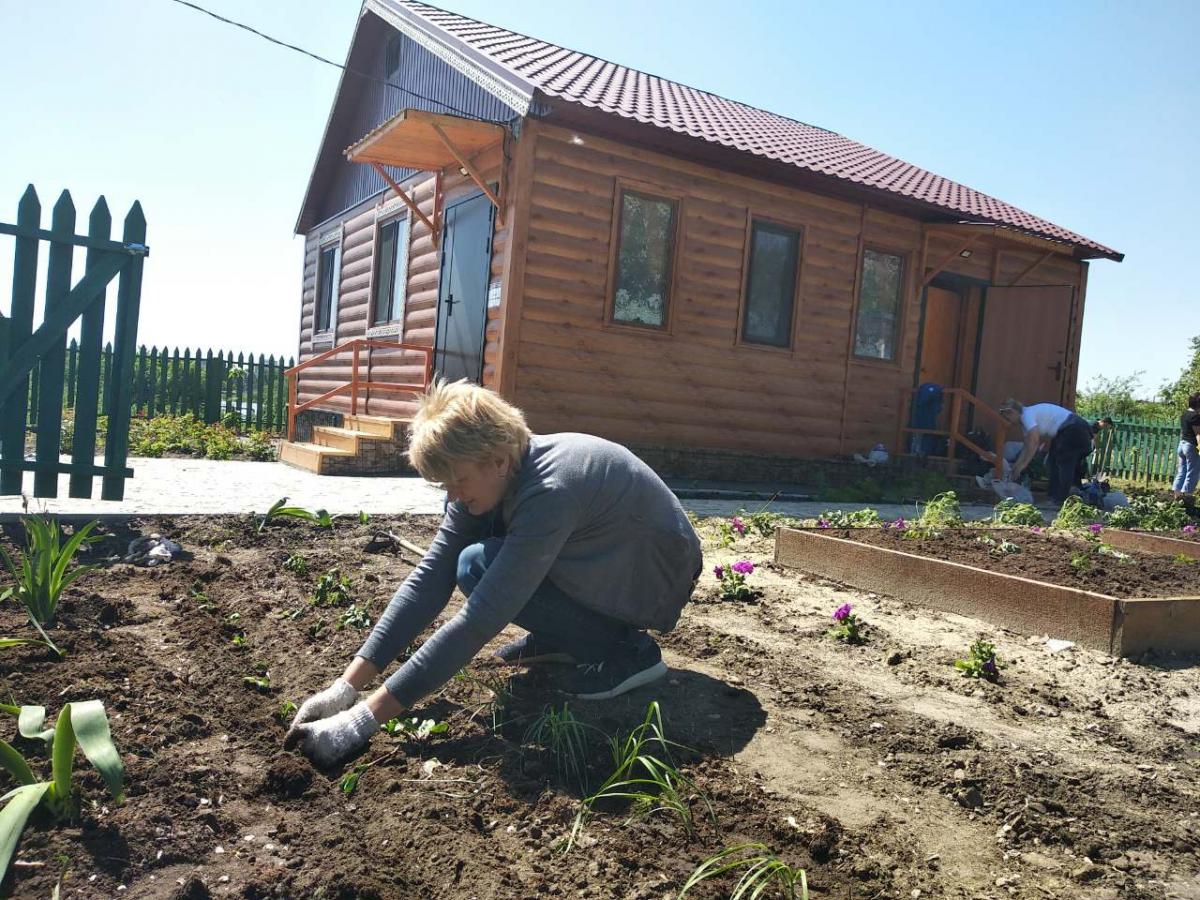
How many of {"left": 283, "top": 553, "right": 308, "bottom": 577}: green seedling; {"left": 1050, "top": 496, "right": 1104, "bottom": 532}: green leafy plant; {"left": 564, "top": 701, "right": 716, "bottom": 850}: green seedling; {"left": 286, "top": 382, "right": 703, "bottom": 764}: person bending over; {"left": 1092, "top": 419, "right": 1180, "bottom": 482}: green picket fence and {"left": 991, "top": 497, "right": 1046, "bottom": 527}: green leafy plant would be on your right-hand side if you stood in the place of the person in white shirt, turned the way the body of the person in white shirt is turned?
1

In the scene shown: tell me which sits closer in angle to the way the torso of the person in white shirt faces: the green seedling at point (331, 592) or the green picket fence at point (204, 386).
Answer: the green picket fence

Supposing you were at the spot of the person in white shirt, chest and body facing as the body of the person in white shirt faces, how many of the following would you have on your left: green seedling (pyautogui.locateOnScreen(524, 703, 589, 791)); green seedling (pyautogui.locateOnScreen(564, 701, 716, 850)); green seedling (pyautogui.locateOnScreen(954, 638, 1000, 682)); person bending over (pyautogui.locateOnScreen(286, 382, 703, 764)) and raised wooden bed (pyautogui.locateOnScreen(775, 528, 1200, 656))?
5

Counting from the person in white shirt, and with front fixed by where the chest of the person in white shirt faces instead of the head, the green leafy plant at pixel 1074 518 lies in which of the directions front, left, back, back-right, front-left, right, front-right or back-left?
left

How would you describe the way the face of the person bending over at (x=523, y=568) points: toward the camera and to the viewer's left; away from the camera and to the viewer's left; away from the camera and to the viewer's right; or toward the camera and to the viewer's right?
toward the camera and to the viewer's left

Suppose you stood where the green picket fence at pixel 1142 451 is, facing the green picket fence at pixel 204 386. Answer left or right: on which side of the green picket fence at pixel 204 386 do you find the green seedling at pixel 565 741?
left

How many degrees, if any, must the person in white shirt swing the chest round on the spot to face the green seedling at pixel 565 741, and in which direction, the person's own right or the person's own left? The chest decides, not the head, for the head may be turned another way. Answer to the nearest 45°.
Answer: approximately 90° to the person's own left

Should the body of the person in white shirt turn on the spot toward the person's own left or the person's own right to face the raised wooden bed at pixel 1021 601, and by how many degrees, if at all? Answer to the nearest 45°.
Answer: approximately 90° to the person's own left

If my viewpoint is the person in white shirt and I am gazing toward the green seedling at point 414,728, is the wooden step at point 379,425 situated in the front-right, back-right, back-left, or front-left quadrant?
front-right

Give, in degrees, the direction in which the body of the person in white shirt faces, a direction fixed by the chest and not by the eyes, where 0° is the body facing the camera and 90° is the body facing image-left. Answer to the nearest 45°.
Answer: approximately 90°

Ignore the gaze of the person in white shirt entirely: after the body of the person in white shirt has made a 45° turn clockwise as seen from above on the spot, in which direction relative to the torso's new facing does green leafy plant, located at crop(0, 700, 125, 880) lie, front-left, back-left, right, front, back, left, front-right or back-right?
back-left

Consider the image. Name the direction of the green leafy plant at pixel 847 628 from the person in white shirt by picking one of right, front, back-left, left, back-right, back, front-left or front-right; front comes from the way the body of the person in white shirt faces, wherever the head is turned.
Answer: left

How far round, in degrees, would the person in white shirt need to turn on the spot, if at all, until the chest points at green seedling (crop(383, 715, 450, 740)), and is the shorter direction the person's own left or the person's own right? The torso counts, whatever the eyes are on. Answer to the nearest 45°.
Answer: approximately 90° to the person's own left

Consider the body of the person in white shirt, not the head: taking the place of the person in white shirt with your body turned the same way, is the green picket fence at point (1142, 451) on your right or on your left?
on your right

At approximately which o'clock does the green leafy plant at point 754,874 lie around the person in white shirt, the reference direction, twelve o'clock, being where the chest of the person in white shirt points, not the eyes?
The green leafy plant is roughly at 9 o'clock from the person in white shirt.

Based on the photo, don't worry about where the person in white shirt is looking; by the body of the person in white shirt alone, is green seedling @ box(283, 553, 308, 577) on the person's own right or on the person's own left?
on the person's own left

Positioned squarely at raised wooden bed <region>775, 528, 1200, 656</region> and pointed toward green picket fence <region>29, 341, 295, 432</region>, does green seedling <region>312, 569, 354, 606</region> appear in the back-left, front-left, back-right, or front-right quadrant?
front-left

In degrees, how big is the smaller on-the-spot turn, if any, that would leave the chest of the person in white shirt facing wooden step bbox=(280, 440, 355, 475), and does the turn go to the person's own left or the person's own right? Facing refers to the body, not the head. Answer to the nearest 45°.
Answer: approximately 45° to the person's own left
